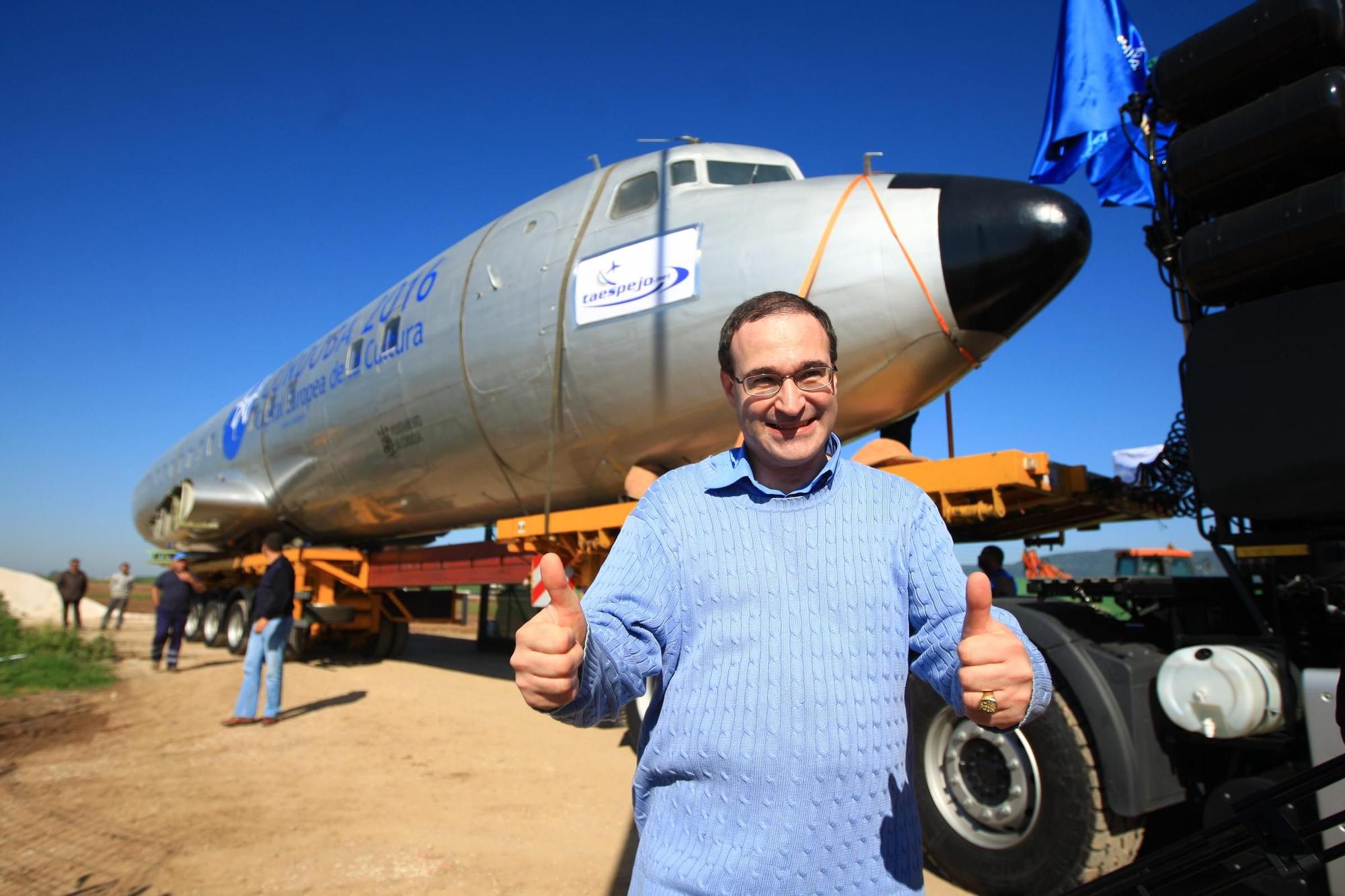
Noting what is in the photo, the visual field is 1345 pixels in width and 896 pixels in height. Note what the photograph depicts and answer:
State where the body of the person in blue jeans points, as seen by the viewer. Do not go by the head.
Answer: to the viewer's left

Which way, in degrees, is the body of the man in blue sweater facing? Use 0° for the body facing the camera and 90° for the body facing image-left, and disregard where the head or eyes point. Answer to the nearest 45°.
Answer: approximately 0°

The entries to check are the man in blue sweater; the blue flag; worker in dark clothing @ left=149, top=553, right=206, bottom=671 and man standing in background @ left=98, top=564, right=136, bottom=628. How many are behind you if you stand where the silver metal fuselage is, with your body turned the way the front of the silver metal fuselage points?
2

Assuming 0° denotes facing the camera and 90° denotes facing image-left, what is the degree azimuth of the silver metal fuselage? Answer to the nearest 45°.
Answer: approximately 315°
